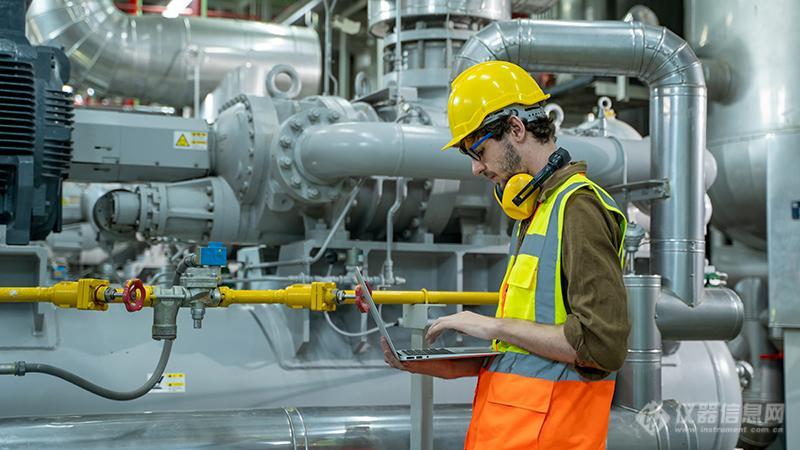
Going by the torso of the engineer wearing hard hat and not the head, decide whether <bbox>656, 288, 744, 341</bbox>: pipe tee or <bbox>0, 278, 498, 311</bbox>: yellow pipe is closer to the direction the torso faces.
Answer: the yellow pipe

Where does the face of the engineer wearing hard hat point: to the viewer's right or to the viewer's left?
to the viewer's left

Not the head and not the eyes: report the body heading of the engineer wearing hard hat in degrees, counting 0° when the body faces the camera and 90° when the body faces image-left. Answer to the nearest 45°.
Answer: approximately 90°

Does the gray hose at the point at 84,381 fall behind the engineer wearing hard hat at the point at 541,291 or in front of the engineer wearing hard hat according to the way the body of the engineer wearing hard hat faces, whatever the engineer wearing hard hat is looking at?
in front

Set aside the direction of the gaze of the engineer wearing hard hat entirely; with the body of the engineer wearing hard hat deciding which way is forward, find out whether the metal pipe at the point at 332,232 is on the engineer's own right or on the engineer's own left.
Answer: on the engineer's own right

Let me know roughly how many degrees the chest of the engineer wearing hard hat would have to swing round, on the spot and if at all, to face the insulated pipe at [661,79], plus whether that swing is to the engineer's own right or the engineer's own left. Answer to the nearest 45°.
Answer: approximately 90° to the engineer's own right

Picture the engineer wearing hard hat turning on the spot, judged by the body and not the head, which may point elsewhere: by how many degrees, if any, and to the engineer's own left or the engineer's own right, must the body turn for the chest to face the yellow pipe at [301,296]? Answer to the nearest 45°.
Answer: approximately 45° to the engineer's own right
